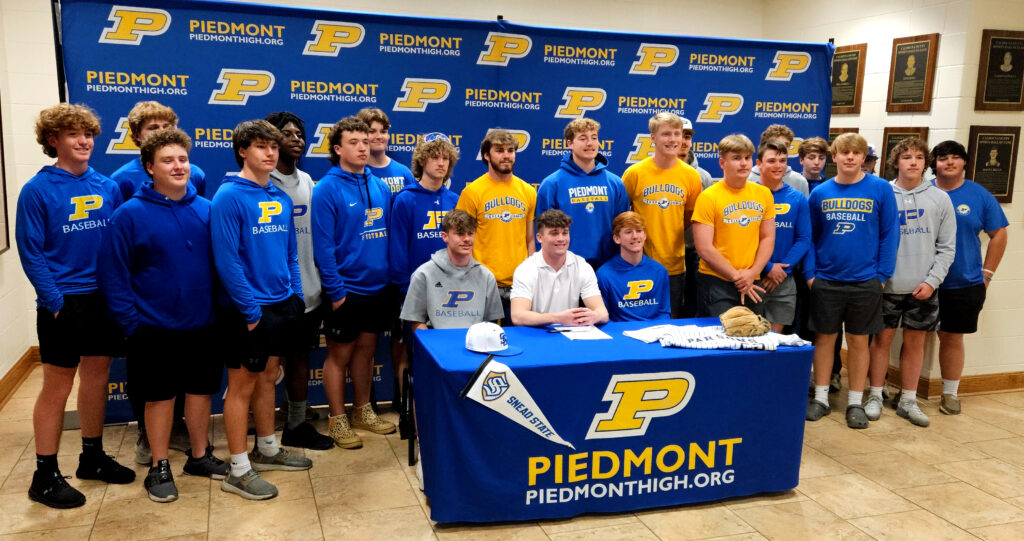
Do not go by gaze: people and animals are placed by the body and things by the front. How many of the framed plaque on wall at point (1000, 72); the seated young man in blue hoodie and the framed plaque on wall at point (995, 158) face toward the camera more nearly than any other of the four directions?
3

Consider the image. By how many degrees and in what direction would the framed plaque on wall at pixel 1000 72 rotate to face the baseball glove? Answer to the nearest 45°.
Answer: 0° — it already faces it

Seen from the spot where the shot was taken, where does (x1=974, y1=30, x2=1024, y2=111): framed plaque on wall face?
facing the viewer

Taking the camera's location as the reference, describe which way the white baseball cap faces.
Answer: facing the viewer and to the right of the viewer

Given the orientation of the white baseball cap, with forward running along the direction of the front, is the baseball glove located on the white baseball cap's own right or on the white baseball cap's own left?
on the white baseball cap's own left

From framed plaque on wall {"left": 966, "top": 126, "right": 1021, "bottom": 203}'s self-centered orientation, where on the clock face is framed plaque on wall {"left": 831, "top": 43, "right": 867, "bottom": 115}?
framed plaque on wall {"left": 831, "top": 43, "right": 867, "bottom": 115} is roughly at 4 o'clock from framed plaque on wall {"left": 966, "top": 126, "right": 1021, "bottom": 203}.

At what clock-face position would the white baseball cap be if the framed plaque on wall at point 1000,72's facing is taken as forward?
The white baseball cap is roughly at 1 o'clock from the framed plaque on wall.

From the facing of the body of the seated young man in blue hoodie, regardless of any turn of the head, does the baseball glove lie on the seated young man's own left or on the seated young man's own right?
on the seated young man's own left

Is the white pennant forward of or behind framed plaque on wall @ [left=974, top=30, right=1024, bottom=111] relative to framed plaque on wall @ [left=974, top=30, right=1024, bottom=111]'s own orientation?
forward

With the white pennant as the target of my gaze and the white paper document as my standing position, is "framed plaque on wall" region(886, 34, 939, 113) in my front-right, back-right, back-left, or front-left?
back-left

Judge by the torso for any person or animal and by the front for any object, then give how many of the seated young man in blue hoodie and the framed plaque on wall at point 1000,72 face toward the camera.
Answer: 2

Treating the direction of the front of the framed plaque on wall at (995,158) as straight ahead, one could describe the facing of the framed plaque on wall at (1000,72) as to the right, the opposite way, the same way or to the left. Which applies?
the same way

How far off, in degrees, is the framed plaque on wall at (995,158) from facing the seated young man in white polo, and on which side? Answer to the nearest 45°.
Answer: approximately 45° to its right

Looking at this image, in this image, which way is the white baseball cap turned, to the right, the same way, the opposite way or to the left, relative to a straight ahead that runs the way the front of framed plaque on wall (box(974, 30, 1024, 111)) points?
to the left

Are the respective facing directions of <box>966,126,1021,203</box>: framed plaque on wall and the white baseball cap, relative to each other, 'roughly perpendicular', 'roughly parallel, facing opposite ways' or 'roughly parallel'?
roughly perpendicular
